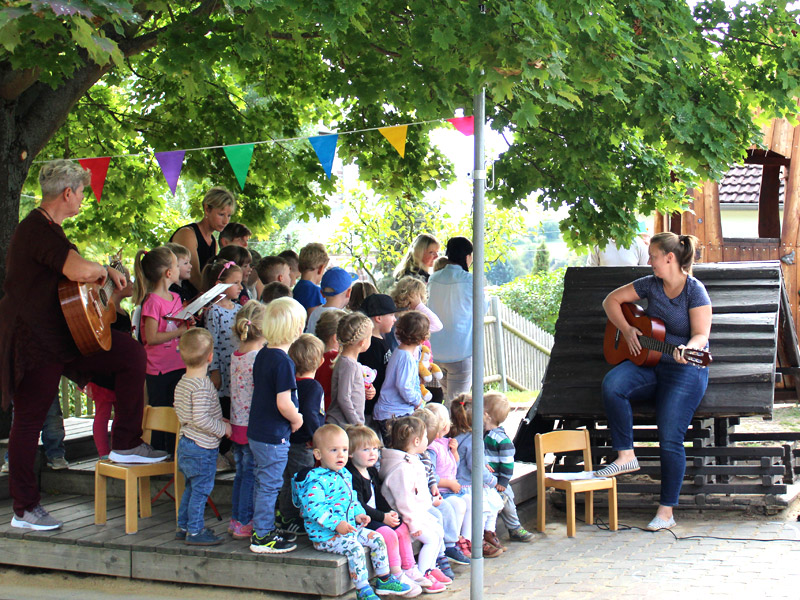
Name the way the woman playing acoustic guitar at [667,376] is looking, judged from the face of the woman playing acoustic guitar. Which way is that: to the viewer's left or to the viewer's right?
to the viewer's left

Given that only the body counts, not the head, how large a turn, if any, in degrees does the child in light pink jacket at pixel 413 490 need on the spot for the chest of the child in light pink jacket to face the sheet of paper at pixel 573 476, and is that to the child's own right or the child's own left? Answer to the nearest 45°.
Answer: approximately 45° to the child's own left

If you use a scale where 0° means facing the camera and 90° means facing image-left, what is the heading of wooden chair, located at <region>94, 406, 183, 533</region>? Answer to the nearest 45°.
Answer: approximately 45°

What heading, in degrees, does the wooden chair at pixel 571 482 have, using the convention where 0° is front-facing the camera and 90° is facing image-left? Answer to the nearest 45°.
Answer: approximately 315°

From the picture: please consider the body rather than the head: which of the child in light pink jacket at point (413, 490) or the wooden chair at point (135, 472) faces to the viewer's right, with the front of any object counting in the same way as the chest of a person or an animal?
the child in light pink jacket

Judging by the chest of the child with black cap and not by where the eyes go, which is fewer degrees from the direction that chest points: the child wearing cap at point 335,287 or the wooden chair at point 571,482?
the wooden chair

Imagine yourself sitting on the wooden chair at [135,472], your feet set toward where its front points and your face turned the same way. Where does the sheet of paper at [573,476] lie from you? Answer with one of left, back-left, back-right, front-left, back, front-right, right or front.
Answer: back-left

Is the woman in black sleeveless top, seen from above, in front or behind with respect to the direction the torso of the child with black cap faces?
behind

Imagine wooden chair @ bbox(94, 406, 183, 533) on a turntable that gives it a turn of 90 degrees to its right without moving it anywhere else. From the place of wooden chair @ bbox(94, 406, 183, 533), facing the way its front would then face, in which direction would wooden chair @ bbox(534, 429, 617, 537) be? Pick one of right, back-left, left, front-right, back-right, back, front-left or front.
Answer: back-right
